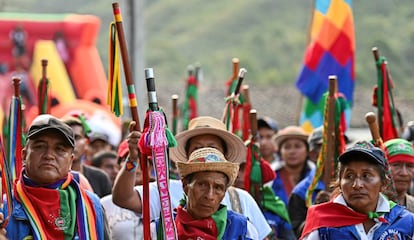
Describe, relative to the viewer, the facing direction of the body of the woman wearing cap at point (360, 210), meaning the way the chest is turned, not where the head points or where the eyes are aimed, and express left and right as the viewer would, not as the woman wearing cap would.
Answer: facing the viewer

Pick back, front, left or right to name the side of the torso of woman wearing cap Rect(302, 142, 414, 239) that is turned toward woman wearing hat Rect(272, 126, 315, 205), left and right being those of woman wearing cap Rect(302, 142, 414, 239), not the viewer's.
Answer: back

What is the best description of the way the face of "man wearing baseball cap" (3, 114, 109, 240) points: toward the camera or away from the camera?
toward the camera

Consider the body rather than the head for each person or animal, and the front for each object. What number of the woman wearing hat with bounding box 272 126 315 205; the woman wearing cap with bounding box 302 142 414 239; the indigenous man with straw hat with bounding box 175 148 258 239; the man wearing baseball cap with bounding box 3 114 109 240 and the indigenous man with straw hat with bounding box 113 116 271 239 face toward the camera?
5

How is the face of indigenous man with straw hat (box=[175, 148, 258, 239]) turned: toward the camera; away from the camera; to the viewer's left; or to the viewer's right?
toward the camera

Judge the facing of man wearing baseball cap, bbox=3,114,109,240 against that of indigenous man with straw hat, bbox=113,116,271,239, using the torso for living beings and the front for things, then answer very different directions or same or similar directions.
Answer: same or similar directions

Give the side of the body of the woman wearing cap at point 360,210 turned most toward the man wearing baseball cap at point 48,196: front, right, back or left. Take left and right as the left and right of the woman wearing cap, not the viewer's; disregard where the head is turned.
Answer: right

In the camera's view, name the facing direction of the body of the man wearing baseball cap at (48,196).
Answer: toward the camera

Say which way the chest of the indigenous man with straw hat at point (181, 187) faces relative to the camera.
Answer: toward the camera

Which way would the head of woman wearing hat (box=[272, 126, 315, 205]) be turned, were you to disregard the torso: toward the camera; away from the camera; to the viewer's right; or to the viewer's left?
toward the camera

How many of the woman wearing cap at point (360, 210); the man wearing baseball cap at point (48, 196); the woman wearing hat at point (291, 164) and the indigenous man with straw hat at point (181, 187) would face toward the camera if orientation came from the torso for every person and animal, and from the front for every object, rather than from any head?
4

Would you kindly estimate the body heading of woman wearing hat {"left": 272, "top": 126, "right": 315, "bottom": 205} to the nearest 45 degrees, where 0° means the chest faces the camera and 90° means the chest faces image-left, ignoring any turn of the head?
approximately 0°

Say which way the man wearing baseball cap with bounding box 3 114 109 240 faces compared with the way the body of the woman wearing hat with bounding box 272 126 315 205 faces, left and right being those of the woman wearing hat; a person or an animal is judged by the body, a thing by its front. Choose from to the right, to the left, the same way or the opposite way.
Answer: the same way

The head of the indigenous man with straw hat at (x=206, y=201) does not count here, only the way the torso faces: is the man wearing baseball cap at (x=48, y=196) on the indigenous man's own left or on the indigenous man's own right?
on the indigenous man's own right

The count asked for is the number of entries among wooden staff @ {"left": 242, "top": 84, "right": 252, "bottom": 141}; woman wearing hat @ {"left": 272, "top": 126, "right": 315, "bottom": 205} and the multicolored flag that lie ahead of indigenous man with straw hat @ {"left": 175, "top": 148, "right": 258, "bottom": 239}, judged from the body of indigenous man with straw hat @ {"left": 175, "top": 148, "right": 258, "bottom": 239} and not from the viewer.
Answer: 0

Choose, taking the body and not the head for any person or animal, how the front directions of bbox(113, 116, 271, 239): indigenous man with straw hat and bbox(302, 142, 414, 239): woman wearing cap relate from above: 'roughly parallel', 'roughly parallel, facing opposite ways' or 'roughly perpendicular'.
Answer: roughly parallel
